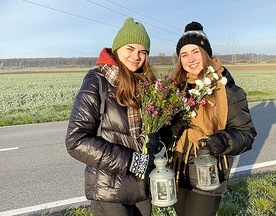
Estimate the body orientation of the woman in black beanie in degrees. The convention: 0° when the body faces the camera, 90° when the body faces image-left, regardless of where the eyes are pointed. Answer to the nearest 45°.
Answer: approximately 45°

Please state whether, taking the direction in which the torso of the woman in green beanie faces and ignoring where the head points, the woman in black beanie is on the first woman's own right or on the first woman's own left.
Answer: on the first woman's own left

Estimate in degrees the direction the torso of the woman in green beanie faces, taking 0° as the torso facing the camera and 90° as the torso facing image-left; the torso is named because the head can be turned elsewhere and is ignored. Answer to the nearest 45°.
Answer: approximately 315°
